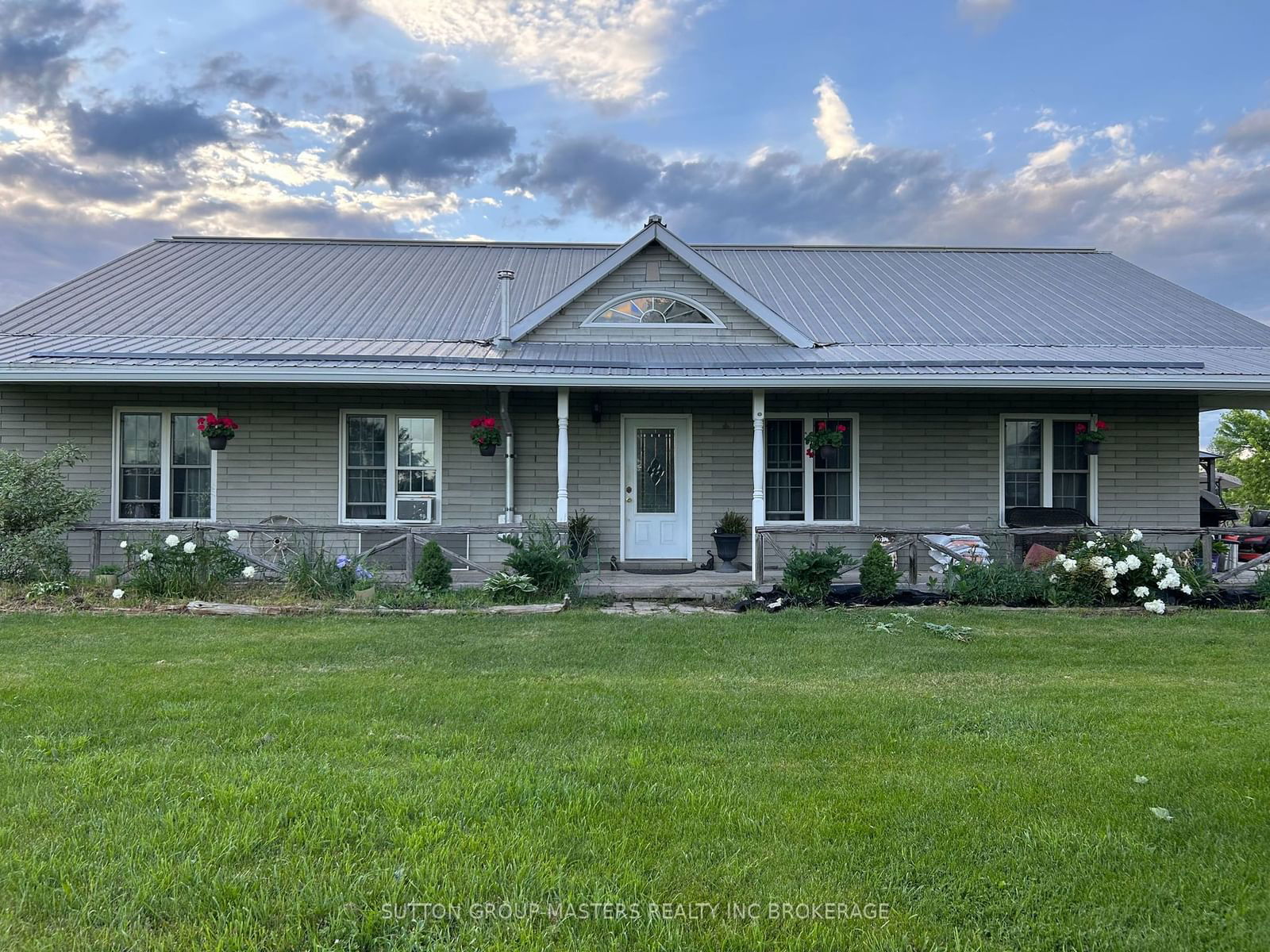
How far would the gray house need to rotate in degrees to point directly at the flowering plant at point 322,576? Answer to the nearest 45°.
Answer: approximately 45° to its right

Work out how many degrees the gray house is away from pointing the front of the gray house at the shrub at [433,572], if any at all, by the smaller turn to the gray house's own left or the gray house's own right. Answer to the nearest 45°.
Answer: approximately 45° to the gray house's own right

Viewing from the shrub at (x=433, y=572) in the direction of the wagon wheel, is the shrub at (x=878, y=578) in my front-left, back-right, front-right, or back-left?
back-right

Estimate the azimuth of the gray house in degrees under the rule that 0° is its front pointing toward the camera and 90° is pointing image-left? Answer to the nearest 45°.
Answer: approximately 0°

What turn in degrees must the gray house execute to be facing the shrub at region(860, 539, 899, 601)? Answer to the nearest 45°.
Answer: approximately 45° to its left

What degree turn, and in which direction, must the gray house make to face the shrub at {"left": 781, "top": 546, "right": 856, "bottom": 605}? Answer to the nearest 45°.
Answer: approximately 45° to its left
